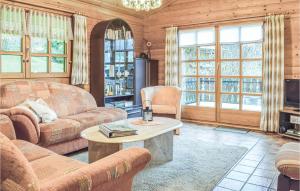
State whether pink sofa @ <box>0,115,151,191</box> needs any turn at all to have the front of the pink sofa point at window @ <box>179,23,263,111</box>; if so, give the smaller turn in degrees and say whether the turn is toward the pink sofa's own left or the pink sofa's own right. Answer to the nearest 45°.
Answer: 0° — it already faces it

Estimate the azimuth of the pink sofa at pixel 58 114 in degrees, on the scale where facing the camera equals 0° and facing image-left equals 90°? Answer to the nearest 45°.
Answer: approximately 315°

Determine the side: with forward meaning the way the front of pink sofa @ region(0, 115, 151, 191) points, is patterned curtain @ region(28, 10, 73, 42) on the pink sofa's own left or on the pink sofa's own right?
on the pink sofa's own left

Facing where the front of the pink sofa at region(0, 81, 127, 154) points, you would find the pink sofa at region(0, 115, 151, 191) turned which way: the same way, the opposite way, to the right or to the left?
to the left

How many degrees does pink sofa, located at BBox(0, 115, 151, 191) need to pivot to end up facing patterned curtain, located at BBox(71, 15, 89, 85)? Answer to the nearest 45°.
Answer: approximately 45° to its left

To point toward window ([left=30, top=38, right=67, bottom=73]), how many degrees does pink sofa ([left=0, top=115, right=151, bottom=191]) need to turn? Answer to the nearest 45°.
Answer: approximately 45° to its left

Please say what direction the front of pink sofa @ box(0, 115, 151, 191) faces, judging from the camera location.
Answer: facing away from the viewer and to the right of the viewer

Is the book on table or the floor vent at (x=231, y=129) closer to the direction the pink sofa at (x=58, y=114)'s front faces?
the book on table

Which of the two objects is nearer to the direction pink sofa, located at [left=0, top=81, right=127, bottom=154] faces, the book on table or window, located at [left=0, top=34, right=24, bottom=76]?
the book on table
